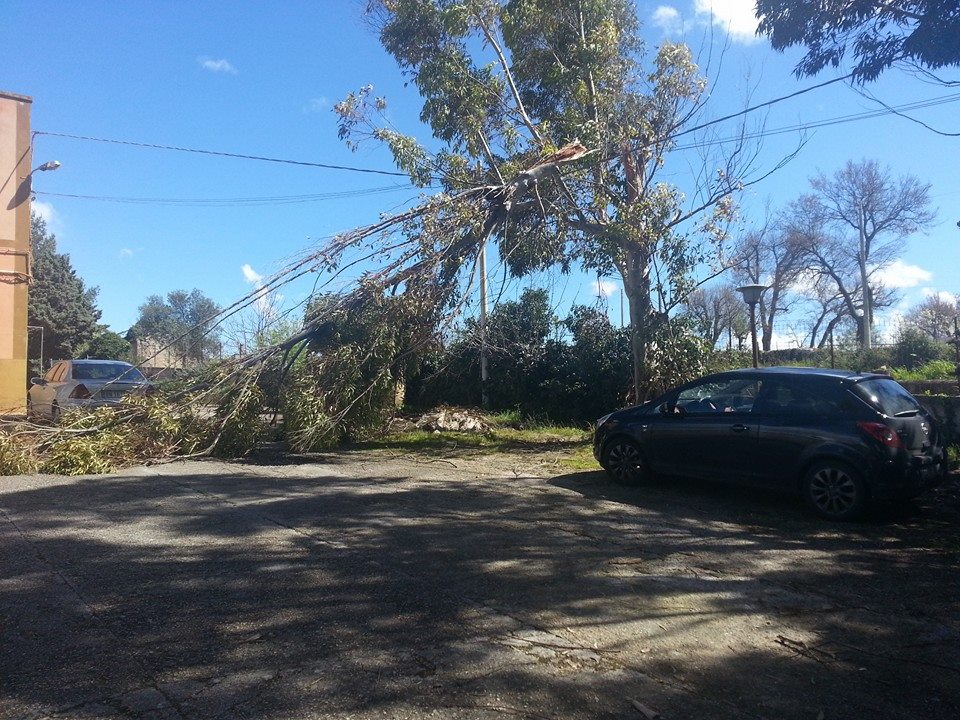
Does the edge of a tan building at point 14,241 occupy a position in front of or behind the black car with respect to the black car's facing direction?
in front

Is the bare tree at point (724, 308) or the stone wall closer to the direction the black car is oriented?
the bare tree

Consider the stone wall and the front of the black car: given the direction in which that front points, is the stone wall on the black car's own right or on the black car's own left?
on the black car's own right

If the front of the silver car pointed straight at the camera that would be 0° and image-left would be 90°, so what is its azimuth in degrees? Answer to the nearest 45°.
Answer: approximately 135°

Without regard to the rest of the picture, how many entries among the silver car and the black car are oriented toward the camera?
0

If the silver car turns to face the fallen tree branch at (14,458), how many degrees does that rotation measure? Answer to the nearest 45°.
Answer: approximately 135° to its left

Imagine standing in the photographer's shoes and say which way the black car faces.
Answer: facing away from the viewer and to the left of the viewer

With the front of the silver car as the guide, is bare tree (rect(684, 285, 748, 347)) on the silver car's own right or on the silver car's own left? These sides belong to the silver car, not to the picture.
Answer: on the silver car's own right

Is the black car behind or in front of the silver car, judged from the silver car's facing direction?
behind

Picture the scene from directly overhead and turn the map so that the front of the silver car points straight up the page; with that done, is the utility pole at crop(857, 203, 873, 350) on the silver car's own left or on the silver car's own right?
on the silver car's own right

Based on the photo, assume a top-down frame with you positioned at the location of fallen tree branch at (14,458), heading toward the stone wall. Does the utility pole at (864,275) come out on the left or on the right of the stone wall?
left
